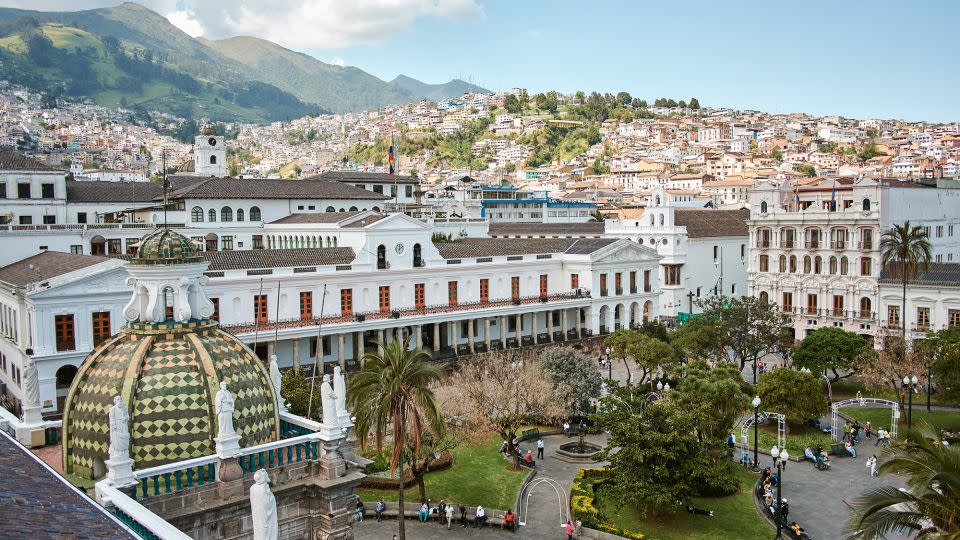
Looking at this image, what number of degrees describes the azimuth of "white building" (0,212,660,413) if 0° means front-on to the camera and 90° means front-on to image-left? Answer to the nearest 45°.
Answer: approximately 315°

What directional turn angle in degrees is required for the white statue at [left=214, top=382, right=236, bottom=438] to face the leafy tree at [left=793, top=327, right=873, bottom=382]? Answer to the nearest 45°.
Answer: approximately 90° to its left

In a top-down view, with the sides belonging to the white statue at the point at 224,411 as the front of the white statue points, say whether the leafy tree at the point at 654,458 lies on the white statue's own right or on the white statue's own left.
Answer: on the white statue's own left

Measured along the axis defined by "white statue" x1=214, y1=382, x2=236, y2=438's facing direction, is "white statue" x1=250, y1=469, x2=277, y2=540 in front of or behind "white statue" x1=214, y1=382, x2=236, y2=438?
in front

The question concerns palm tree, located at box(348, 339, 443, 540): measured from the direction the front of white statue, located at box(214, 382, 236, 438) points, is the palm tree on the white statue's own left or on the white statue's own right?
on the white statue's own left

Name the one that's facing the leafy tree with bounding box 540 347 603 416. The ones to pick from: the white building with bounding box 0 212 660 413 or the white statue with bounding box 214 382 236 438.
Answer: the white building

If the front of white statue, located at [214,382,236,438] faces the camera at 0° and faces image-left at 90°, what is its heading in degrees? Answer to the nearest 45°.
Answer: approximately 315°

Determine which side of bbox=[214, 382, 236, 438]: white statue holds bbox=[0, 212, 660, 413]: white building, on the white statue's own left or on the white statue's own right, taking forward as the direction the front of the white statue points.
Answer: on the white statue's own left

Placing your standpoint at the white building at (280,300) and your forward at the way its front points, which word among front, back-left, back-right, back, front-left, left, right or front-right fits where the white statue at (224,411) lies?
front-right

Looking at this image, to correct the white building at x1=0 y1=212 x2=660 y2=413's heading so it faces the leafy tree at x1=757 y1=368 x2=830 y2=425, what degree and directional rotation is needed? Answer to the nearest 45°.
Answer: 0° — it already faces it

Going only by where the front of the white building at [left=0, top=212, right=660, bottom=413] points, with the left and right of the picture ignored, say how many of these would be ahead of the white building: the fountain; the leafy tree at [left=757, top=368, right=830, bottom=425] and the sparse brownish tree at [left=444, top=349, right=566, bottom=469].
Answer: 3
